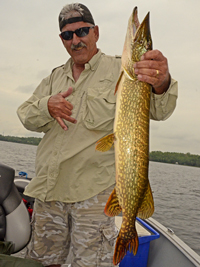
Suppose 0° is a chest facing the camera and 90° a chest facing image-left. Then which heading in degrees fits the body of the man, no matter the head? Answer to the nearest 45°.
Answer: approximately 45°
